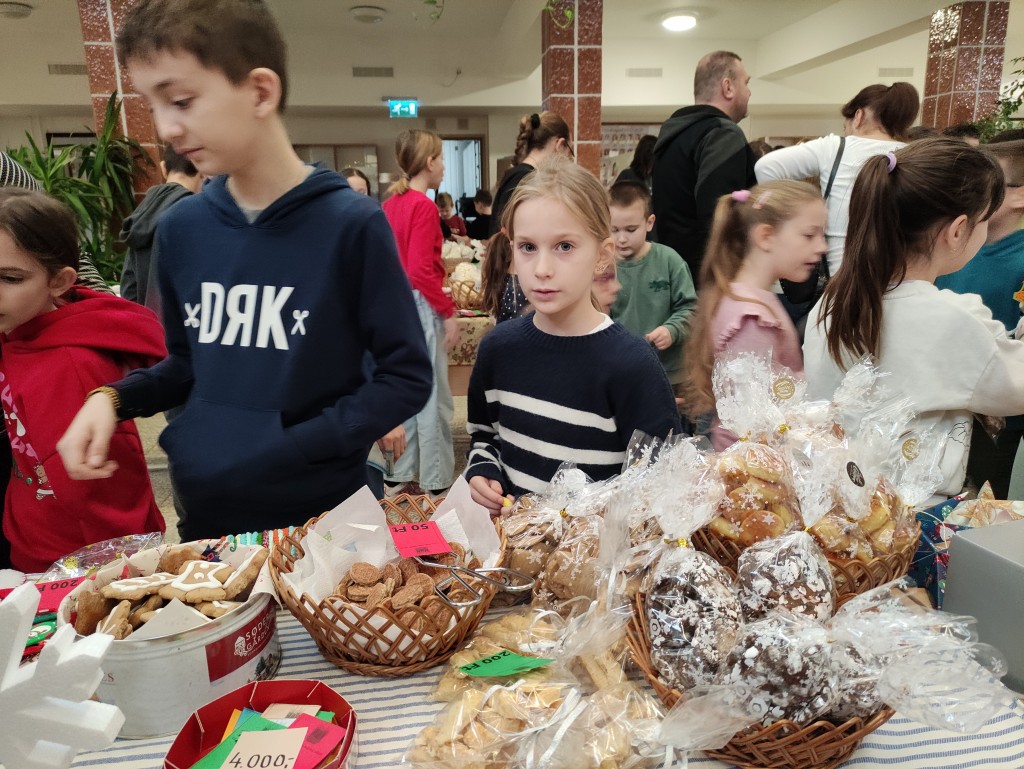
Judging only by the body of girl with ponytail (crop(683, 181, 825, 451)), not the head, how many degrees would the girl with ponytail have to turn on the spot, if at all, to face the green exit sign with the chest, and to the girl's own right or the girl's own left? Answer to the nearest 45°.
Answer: approximately 135° to the girl's own left

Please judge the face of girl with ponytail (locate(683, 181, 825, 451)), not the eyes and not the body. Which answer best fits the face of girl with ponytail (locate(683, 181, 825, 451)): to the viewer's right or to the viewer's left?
to the viewer's right

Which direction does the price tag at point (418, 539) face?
toward the camera

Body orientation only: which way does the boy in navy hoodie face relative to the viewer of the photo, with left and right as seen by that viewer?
facing the viewer and to the left of the viewer

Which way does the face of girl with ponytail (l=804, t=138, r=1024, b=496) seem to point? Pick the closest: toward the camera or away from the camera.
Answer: away from the camera

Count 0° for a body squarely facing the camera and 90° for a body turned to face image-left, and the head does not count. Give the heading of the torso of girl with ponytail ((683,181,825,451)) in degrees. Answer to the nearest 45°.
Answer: approximately 270°

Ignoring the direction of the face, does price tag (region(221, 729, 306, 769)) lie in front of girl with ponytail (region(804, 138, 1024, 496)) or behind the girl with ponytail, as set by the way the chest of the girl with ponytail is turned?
behind

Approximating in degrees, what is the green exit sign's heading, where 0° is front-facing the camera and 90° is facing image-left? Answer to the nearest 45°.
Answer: approximately 0°

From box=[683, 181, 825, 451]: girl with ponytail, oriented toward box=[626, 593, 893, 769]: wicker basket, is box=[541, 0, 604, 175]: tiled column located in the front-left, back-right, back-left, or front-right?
back-right

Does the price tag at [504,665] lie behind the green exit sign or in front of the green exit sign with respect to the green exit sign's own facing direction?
in front

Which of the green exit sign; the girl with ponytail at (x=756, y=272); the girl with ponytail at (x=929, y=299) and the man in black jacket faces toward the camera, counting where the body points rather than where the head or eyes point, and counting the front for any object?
the green exit sign

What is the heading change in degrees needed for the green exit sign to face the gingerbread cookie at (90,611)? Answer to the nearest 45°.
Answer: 0° — it already faces it

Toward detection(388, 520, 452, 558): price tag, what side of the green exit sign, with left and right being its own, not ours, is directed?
front
